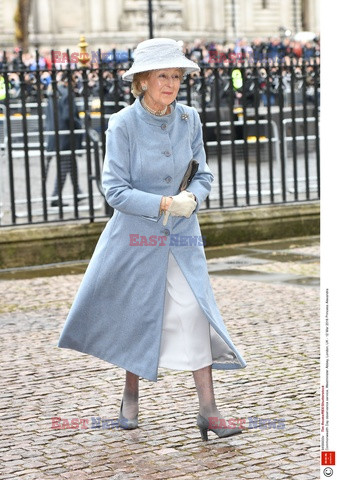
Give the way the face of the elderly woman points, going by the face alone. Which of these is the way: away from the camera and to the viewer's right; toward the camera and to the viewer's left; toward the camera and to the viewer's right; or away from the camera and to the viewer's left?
toward the camera and to the viewer's right

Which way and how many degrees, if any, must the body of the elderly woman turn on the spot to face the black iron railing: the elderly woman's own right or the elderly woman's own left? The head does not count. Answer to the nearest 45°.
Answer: approximately 135° to the elderly woman's own left

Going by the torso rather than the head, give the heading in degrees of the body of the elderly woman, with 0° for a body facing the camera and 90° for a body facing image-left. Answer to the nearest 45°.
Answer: approximately 315°
